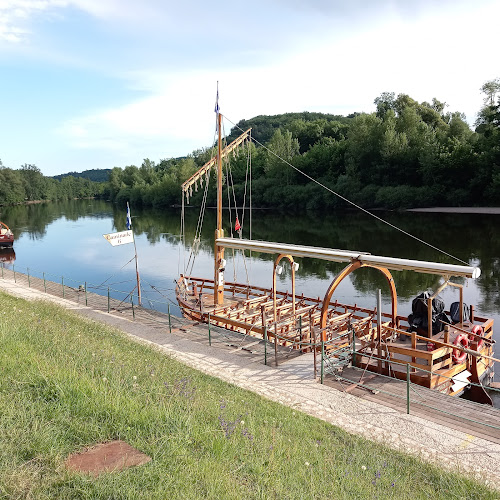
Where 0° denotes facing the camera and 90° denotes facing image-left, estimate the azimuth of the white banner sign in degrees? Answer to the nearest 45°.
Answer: approximately 0°

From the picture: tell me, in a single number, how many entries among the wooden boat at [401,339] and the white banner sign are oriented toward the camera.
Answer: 1

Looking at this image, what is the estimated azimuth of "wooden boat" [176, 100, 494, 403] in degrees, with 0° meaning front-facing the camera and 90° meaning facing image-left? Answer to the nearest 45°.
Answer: approximately 135°

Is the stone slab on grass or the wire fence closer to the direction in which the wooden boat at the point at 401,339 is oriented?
the wire fence

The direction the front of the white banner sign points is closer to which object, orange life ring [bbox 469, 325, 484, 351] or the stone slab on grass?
the stone slab on grass

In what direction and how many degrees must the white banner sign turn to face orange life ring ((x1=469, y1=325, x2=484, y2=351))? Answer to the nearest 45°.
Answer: approximately 45° to its left

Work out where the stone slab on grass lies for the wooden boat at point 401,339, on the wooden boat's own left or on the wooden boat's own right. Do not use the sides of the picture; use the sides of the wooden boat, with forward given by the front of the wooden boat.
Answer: on the wooden boat's own left

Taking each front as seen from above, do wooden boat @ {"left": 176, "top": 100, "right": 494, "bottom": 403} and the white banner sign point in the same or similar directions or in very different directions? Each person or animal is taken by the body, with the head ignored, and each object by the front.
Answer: very different directions

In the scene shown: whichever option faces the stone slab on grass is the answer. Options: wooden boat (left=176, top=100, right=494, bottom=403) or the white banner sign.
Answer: the white banner sign

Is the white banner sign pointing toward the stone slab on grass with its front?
yes

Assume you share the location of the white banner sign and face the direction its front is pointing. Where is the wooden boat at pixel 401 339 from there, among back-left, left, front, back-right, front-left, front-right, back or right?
front-left
